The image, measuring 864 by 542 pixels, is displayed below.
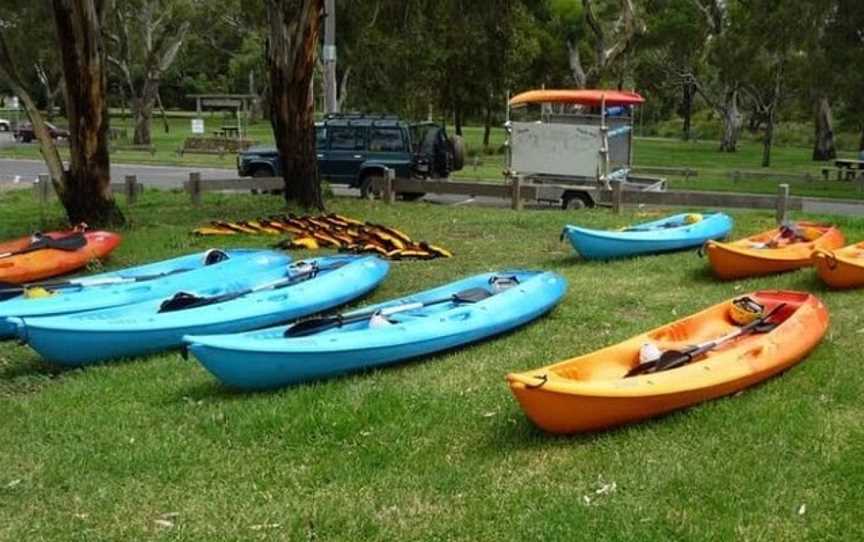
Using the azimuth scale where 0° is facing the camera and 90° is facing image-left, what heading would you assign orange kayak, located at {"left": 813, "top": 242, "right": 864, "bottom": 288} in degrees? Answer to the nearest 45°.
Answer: approximately 45°

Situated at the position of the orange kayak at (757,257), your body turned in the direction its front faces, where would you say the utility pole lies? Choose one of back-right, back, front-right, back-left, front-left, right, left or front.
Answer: right

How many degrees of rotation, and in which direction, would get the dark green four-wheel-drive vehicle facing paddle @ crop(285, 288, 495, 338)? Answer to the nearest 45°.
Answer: approximately 135° to its left

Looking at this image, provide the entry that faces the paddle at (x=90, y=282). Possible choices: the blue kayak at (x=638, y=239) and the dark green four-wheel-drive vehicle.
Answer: the blue kayak

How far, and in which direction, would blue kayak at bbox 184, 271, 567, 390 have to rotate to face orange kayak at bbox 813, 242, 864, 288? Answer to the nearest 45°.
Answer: approximately 180°

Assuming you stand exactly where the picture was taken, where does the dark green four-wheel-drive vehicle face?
facing away from the viewer and to the left of the viewer

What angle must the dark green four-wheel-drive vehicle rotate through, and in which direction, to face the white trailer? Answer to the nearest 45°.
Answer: approximately 180°

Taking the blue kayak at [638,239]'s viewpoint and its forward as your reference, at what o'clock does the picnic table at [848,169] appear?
The picnic table is roughly at 5 o'clock from the blue kayak.
